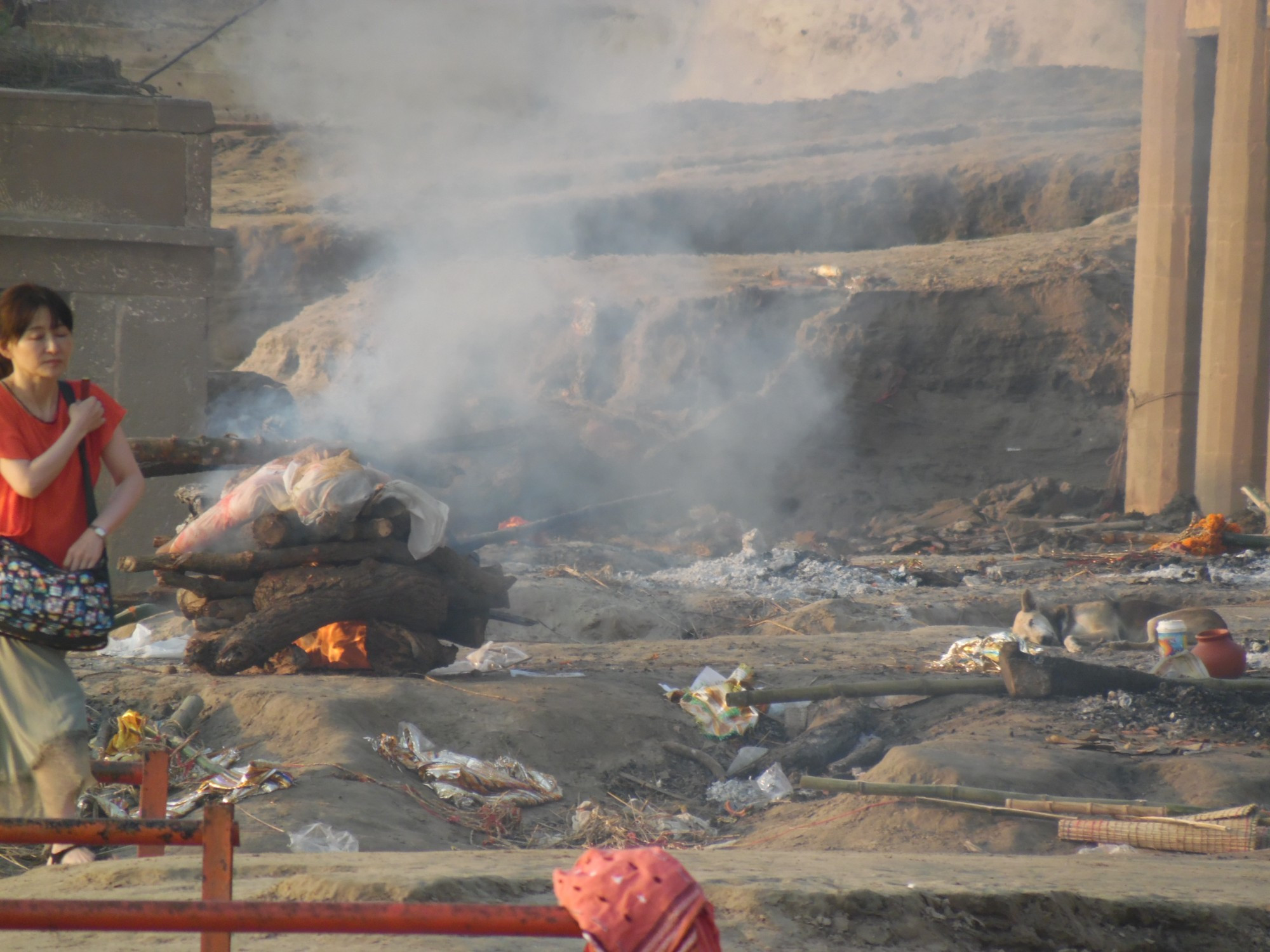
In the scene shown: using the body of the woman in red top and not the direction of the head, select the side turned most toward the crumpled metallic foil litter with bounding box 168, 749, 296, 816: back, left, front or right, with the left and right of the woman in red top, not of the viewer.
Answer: left

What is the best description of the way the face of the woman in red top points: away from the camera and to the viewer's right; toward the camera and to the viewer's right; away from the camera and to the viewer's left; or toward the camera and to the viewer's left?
toward the camera and to the viewer's right

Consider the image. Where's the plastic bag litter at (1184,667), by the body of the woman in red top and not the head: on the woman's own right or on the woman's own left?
on the woman's own left

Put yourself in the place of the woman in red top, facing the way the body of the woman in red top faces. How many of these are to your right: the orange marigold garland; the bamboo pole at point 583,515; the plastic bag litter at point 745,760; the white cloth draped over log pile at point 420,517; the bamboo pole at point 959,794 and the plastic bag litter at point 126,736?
0

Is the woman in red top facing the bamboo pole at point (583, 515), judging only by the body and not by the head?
no

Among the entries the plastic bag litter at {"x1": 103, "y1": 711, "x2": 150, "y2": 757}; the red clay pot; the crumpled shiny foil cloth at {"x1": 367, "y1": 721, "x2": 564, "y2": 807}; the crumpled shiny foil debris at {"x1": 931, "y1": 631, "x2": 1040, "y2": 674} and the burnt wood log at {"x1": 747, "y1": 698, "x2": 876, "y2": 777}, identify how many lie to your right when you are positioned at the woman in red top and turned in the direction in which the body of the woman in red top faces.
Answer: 0

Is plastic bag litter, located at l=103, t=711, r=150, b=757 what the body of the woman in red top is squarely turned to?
no

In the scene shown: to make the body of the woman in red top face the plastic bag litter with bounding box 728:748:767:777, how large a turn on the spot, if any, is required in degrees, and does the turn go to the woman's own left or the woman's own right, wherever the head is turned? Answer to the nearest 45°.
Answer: approximately 90° to the woman's own left

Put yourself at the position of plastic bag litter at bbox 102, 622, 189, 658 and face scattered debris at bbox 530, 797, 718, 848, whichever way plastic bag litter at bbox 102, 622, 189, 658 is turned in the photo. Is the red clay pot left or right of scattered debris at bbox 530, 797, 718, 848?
left

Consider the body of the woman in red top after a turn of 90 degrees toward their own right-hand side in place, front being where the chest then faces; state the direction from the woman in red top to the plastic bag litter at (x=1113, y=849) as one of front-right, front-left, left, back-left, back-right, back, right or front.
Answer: back-left

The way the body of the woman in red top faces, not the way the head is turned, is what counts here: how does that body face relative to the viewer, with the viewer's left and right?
facing the viewer and to the right of the viewer

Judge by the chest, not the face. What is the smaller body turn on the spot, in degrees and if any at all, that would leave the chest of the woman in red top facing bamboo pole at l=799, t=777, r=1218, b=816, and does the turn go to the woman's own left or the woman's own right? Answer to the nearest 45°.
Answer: approximately 45° to the woman's own left

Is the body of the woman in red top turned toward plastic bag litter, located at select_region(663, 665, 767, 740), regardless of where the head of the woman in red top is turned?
no
